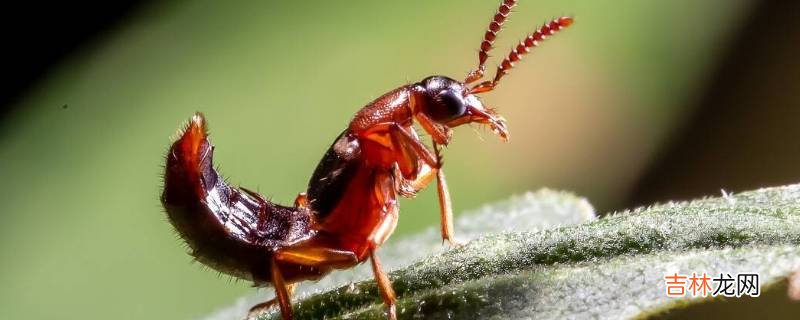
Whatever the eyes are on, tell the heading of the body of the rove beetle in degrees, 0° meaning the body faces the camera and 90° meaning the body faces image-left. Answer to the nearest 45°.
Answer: approximately 270°
